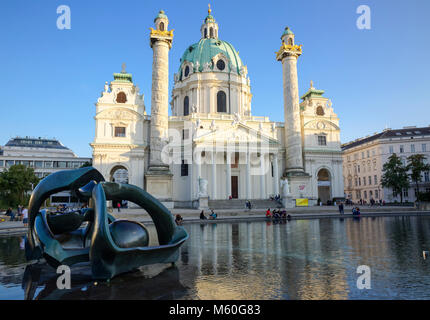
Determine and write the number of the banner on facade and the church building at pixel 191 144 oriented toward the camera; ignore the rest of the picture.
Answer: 2

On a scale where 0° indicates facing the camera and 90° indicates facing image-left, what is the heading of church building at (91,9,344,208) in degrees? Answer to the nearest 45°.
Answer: approximately 0°

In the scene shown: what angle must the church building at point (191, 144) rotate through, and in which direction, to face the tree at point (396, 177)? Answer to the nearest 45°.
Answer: approximately 90° to its left

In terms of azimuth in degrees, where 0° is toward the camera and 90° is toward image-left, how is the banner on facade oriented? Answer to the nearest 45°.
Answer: approximately 0°

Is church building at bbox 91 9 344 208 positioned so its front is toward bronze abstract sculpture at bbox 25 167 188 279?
yes

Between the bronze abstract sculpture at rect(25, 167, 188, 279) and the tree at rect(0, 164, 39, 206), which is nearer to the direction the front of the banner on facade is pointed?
the bronze abstract sculpture

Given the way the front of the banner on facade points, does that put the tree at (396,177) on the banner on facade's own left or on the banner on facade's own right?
on the banner on facade's own left

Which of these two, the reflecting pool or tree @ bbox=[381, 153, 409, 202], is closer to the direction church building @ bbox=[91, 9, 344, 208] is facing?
the reflecting pool

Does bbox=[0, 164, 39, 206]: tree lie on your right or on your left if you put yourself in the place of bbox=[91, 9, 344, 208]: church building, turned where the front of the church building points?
on your right
